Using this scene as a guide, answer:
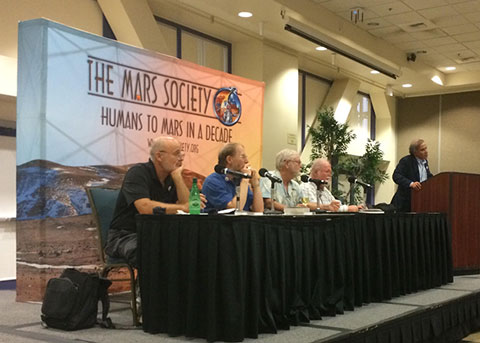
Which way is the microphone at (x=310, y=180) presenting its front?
to the viewer's left

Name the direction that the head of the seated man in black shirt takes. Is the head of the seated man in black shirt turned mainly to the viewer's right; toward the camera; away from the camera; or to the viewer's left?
to the viewer's right

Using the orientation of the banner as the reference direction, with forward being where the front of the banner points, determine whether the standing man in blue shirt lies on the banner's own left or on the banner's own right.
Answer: on the banner's own left

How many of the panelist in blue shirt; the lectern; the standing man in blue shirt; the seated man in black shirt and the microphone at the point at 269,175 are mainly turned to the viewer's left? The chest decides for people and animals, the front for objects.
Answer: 1

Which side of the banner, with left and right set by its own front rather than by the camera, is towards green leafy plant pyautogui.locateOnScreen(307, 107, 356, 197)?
left

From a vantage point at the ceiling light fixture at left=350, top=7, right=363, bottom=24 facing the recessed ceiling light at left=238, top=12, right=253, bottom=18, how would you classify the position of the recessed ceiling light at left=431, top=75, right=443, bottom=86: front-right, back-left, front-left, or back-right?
back-right

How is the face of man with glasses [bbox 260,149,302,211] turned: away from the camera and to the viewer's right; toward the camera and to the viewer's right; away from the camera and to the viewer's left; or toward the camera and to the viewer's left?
toward the camera and to the viewer's right

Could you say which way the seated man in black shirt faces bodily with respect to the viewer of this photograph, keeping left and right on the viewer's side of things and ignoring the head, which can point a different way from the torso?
facing to the right of the viewer
